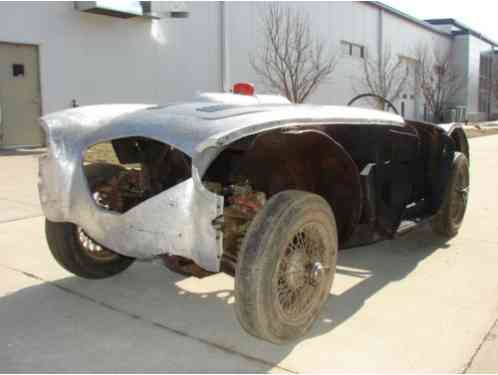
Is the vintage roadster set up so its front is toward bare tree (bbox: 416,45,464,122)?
no
